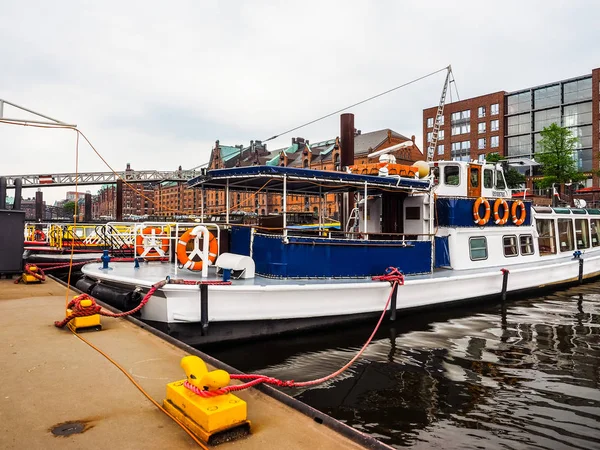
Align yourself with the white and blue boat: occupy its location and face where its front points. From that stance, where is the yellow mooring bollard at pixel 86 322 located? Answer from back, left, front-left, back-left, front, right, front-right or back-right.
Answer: back

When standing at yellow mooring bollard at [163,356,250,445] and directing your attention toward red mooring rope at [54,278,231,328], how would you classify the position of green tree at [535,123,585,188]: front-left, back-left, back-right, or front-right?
front-right

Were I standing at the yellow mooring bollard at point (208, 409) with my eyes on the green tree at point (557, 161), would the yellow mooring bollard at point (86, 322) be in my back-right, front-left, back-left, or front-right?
front-left
